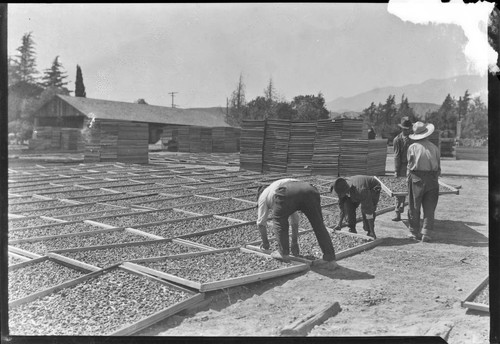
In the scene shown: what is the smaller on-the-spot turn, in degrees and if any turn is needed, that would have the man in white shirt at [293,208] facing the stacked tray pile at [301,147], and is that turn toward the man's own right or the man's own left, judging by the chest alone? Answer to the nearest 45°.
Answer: approximately 45° to the man's own right

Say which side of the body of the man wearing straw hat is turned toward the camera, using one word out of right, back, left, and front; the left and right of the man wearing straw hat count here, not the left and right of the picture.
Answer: back

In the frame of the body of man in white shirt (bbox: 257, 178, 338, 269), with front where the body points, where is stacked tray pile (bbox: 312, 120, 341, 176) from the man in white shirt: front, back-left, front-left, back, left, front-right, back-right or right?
front-right

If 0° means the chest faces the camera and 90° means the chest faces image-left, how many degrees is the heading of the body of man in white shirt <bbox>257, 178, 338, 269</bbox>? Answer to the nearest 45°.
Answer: approximately 135°

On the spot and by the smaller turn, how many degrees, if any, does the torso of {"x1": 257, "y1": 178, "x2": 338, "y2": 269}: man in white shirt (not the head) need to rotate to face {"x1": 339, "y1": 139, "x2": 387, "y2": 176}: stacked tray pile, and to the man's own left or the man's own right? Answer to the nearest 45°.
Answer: approximately 45° to the man's own right

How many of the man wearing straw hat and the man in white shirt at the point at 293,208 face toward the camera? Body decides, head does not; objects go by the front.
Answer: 0

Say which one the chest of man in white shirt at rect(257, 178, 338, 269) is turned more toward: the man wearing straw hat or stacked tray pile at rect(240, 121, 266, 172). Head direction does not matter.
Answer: the stacked tray pile

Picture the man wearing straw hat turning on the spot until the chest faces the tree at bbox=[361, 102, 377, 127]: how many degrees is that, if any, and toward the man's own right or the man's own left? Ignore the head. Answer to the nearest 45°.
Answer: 0° — they already face it
